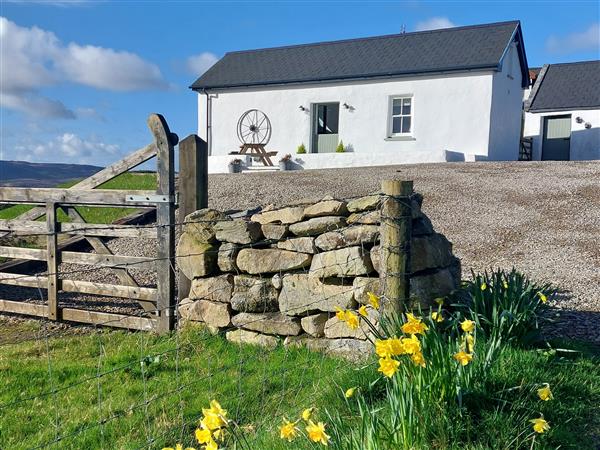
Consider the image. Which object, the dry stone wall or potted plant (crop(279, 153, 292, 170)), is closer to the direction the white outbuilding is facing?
the dry stone wall

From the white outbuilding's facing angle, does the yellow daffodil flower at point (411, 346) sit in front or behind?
in front

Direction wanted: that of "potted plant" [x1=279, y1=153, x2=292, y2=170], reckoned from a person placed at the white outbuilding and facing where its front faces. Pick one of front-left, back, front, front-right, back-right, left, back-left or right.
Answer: front-right

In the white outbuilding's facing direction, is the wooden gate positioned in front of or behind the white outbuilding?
in front

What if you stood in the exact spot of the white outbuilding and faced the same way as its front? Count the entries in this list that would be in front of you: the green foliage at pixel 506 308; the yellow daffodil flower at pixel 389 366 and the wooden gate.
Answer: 3

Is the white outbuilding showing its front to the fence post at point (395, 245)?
yes

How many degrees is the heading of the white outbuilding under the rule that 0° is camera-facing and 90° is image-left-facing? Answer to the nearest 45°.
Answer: approximately 0°

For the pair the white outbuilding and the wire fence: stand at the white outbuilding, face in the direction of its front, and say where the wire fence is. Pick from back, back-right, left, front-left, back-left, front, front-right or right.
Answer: front

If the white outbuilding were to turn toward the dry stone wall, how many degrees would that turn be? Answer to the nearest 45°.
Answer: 0° — it already faces it

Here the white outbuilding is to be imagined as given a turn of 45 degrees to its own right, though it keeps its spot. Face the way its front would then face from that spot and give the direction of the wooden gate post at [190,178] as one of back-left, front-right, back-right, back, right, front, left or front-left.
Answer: front-left

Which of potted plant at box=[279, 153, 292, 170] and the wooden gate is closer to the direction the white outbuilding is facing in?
the wooden gate

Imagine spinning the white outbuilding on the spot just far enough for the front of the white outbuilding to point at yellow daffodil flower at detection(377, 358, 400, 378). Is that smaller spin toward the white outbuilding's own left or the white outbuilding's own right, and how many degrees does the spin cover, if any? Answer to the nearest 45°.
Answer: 0° — it already faces it

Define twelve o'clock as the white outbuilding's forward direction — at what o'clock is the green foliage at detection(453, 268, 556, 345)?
The green foliage is roughly at 12 o'clock from the white outbuilding.

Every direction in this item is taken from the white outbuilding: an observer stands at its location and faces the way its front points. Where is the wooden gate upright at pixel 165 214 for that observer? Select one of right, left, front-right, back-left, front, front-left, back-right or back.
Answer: front

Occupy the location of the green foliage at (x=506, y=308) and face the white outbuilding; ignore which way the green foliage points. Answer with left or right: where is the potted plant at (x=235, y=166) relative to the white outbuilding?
left
